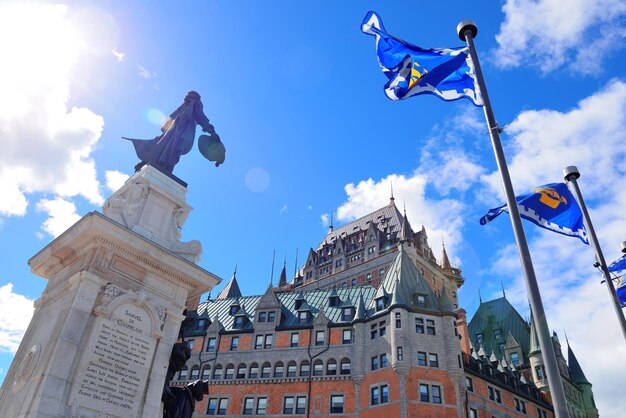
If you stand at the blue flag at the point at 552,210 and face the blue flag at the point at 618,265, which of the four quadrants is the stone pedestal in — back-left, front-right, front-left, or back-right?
back-left

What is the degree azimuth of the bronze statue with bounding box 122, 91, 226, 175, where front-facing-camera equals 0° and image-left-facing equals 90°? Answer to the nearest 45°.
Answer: approximately 225°

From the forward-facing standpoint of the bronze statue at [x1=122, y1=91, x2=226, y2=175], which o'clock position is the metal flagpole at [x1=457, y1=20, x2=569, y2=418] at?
The metal flagpole is roughly at 3 o'clock from the bronze statue.

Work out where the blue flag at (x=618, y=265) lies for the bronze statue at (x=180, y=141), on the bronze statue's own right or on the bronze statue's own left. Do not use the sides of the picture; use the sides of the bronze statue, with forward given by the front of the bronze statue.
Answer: on the bronze statue's own right
